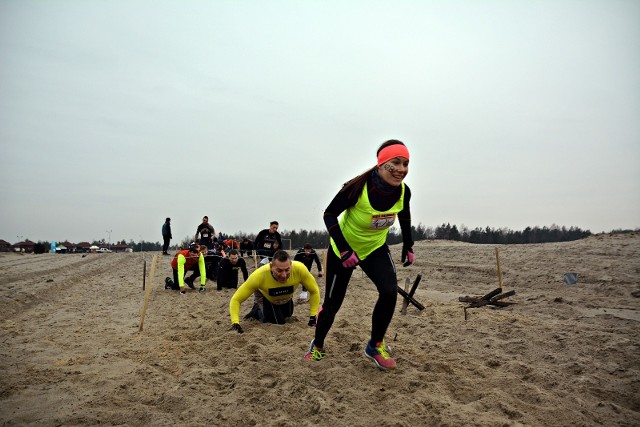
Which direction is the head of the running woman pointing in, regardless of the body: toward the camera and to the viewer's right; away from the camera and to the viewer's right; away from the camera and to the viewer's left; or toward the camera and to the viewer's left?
toward the camera and to the viewer's right

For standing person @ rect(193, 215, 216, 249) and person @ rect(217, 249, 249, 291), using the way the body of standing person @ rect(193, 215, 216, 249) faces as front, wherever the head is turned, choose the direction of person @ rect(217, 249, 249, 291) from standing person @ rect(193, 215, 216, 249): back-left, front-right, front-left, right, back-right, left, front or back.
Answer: front

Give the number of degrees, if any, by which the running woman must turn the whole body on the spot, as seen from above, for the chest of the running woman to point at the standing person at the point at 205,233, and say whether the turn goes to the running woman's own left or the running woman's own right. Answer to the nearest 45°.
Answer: approximately 180°

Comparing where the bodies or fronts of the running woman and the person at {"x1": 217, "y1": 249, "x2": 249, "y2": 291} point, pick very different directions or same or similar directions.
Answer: same or similar directions

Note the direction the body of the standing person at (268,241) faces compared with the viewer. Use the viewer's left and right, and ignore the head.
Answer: facing the viewer

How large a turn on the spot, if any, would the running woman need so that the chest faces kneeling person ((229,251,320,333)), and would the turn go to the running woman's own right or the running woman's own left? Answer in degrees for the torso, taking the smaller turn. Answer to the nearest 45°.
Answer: approximately 180°

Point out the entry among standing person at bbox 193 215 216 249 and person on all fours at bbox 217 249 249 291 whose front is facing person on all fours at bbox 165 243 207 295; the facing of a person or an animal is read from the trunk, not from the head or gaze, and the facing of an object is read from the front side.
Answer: standing person at bbox 193 215 216 249

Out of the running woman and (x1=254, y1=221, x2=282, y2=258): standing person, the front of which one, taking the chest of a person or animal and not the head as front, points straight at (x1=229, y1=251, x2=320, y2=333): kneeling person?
the standing person

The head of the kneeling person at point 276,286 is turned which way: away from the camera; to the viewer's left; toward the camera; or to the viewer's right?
toward the camera

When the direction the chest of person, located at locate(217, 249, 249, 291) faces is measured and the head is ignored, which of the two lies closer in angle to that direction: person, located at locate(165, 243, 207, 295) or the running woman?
the running woman

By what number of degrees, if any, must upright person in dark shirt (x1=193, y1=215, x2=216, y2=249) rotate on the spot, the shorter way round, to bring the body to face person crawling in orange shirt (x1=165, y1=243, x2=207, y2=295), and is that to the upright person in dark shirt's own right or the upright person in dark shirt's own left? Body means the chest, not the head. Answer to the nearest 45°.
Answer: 0° — they already face them

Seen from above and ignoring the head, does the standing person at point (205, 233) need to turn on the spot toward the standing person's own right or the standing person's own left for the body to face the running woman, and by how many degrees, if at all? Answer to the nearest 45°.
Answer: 0° — they already face them

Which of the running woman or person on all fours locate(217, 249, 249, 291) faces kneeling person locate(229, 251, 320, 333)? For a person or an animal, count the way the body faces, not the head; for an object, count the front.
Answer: the person on all fours

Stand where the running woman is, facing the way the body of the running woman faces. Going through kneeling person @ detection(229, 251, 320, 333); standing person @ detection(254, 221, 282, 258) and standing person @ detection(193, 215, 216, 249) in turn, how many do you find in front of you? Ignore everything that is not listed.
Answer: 0

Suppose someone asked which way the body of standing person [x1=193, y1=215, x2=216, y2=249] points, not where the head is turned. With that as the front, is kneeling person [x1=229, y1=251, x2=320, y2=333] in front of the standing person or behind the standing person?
in front

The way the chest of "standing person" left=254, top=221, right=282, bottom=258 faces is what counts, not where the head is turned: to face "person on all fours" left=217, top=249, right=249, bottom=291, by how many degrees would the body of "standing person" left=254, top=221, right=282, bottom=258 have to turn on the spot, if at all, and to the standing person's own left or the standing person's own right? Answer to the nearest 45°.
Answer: approximately 45° to the standing person's own right

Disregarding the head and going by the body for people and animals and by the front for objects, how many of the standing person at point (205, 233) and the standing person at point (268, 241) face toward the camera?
2

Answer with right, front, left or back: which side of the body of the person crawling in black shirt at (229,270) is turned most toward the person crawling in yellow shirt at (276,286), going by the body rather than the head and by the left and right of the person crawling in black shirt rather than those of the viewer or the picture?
front

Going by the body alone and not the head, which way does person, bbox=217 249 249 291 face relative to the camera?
toward the camera

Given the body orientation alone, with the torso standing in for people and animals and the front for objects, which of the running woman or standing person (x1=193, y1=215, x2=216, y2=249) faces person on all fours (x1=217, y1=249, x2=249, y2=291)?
standing person (x1=193, y1=215, x2=216, y2=249)

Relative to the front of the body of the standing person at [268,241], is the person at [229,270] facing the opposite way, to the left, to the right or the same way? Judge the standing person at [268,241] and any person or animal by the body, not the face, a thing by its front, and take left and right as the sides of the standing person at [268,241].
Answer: the same way
